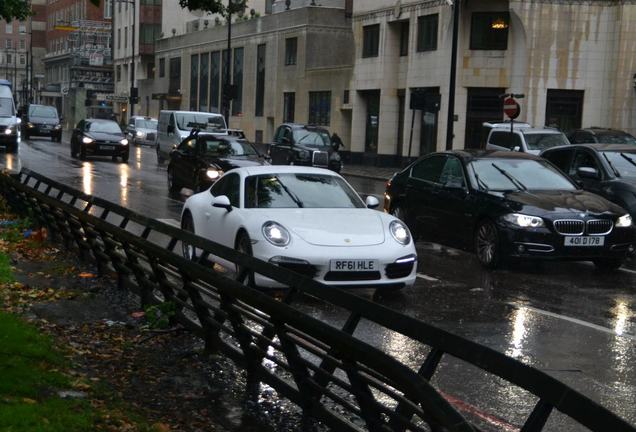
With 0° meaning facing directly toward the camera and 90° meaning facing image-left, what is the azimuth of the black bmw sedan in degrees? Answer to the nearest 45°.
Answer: approximately 315°

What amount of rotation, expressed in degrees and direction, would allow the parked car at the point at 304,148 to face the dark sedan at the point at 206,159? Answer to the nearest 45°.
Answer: approximately 45° to its right

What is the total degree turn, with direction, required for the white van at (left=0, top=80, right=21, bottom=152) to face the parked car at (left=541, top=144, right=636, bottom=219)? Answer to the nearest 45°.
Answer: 0° — it already faces it

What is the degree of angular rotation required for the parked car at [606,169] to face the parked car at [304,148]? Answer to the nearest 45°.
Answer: approximately 180°

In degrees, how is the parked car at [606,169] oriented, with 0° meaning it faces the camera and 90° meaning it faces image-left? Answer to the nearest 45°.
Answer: approximately 315°
